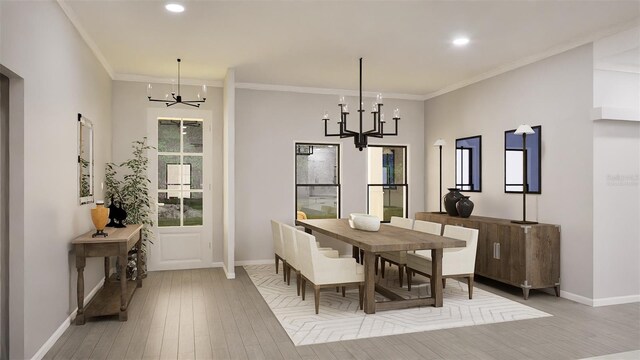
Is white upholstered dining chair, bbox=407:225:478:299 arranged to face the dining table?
yes

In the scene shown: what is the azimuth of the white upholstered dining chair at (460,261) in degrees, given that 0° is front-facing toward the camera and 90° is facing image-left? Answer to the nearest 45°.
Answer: approximately 45°

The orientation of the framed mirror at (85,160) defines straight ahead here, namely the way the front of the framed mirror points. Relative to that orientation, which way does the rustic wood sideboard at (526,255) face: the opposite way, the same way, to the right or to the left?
the opposite way

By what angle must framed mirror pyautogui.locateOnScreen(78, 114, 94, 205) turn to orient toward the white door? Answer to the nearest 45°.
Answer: approximately 45° to its left

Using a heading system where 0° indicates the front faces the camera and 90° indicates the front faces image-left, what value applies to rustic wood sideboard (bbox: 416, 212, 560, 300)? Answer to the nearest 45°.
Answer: approximately 45°

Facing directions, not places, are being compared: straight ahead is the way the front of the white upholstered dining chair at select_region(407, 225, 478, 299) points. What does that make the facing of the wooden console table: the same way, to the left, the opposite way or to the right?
the opposite way

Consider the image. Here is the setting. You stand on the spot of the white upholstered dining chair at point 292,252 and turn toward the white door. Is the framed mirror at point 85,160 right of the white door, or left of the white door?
left

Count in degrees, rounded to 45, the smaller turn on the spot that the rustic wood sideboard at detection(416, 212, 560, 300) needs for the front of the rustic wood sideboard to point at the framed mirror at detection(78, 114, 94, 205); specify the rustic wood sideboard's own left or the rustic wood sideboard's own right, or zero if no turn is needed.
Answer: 0° — it already faces it

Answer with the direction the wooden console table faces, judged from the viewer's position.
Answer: facing to the right of the viewer

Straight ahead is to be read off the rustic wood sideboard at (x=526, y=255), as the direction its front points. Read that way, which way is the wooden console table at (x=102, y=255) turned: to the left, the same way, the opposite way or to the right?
the opposite way

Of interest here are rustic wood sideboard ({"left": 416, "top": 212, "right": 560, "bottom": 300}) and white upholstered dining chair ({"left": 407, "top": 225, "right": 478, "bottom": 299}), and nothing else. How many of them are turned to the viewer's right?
0

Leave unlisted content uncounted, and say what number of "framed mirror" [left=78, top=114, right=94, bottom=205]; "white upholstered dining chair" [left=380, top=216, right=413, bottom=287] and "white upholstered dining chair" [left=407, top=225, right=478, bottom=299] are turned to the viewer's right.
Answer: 1

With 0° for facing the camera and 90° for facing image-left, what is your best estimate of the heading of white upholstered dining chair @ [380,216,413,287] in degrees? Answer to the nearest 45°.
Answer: approximately 45°

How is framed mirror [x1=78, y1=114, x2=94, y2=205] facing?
to the viewer's right

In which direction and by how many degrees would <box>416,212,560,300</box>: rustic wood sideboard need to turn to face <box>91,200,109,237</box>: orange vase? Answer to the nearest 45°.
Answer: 0° — it already faces it
